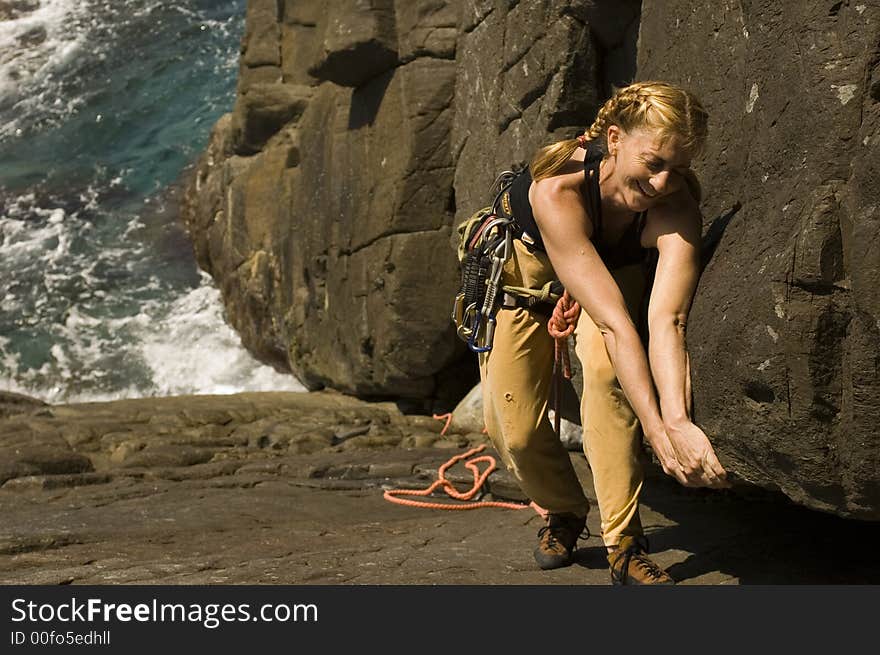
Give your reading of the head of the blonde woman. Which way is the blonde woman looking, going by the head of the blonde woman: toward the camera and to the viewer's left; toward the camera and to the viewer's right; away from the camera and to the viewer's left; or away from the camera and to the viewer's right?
toward the camera and to the viewer's right

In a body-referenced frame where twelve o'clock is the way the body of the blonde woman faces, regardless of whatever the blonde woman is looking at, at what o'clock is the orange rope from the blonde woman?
The orange rope is roughly at 7 o'clock from the blonde woman.

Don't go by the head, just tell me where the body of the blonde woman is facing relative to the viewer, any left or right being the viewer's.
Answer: facing the viewer and to the right of the viewer
